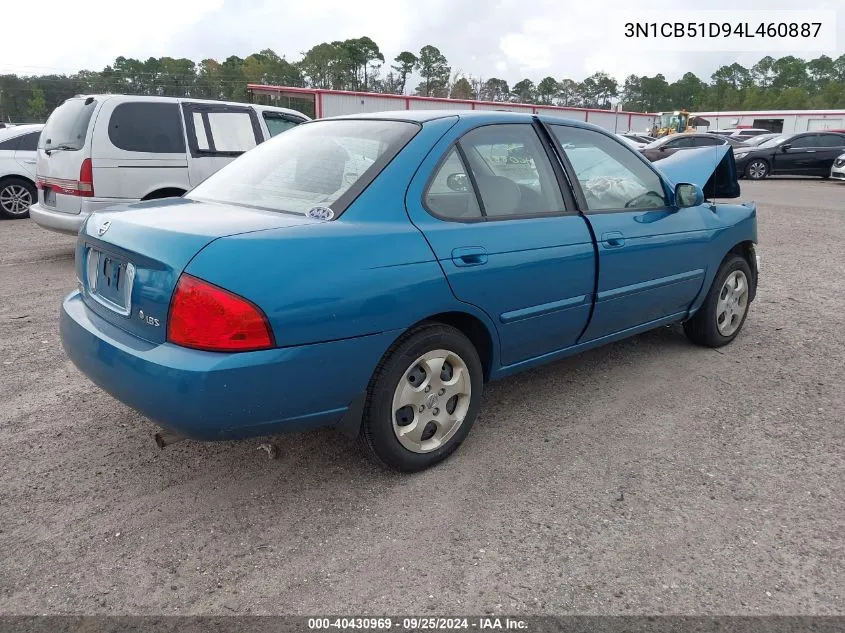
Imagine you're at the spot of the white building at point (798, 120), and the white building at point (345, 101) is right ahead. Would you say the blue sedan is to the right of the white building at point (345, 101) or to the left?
left

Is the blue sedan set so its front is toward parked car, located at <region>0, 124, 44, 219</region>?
no

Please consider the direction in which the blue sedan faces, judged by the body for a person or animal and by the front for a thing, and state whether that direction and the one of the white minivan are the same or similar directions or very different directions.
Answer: same or similar directions

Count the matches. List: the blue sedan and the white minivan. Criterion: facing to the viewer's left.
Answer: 0

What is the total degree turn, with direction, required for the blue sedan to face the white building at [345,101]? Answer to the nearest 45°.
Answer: approximately 45° to its left

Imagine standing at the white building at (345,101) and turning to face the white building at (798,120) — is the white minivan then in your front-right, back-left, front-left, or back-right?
back-right

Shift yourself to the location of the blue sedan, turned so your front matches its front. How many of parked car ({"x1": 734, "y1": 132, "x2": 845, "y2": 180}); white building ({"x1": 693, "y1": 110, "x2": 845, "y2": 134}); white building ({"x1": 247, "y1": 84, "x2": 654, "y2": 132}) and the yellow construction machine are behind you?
0

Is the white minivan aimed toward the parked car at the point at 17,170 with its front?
no

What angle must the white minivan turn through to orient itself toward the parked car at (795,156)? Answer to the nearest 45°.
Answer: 0° — it already faces it

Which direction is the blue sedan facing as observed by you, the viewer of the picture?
facing away from the viewer and to the right of the viewer

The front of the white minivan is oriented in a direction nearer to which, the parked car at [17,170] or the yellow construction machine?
the yellow construction machine
